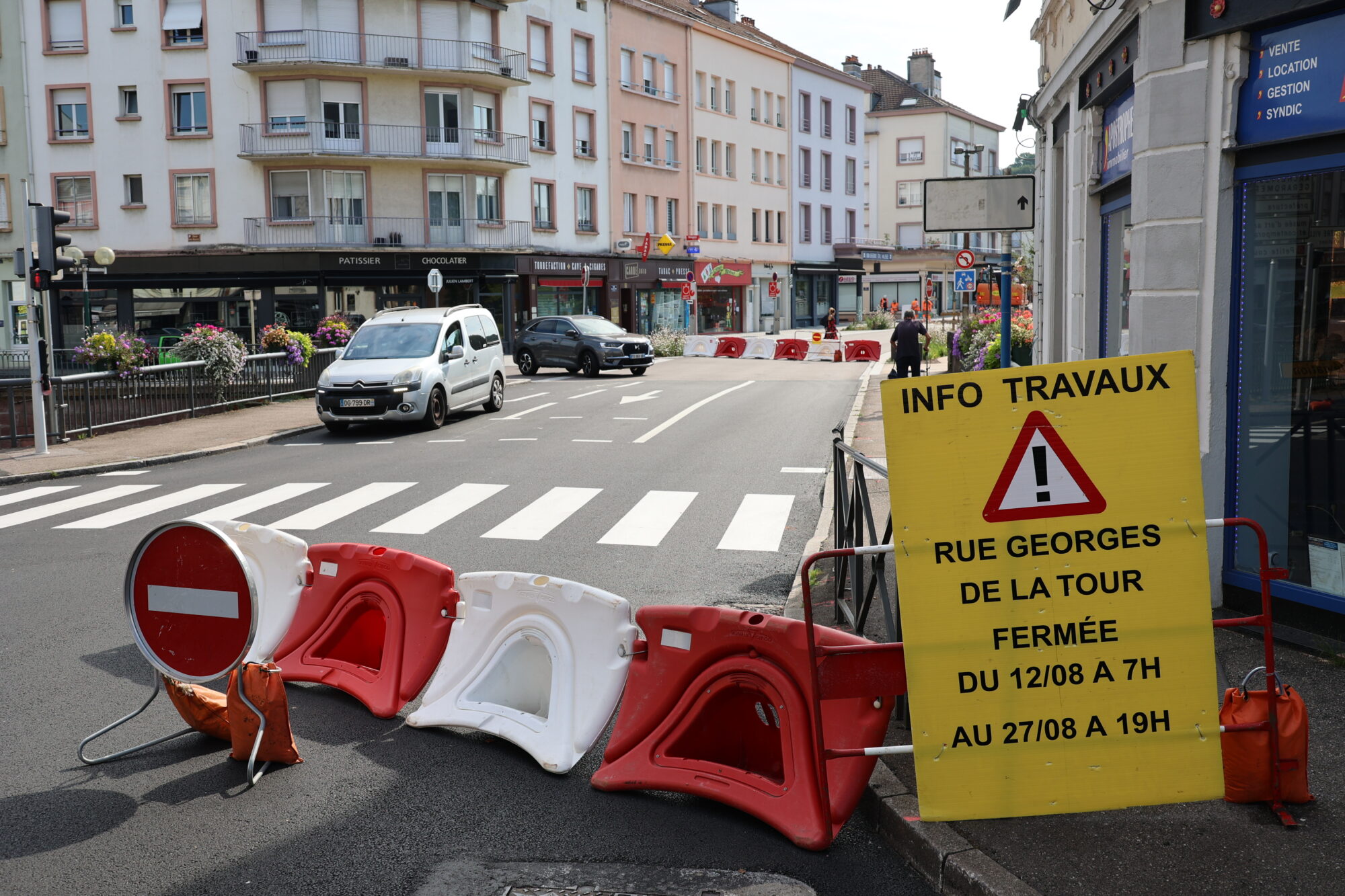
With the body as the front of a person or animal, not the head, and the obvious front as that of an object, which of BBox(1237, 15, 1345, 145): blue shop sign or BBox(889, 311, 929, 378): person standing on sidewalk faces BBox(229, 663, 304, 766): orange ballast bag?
the blue shop sign

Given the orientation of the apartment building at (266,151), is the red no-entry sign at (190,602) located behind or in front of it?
in front

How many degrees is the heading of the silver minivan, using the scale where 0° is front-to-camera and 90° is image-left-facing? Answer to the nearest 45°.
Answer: approximately 45°

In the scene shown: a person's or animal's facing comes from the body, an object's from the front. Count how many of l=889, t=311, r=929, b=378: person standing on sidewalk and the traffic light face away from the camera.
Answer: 1

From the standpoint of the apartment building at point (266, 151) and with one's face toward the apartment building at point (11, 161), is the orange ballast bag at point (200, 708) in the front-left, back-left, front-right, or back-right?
back-left

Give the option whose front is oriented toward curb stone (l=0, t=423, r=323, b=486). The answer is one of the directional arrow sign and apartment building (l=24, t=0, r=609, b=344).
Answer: the apartment building

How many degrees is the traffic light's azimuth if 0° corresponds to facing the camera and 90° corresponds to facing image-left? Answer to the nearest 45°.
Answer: approximately 270°

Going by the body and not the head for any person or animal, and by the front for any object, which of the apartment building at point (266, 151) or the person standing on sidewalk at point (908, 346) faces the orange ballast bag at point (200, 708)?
the apartment building

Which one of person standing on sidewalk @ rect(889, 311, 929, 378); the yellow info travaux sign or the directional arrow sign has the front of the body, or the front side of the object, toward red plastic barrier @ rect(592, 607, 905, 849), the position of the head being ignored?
the directional arrow sign

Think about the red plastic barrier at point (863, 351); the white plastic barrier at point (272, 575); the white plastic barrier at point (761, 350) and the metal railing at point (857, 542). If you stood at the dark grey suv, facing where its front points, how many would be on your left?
2

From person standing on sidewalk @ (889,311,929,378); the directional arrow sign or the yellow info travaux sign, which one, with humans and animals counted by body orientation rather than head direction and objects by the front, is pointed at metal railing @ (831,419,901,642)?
the directional arrow sign
